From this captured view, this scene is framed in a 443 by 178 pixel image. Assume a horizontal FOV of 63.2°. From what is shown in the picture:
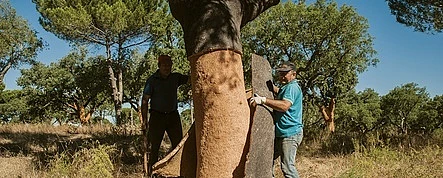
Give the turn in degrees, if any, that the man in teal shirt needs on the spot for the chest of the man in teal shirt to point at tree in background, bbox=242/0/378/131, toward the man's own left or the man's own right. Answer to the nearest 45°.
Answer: approximately 90° to the man's own right

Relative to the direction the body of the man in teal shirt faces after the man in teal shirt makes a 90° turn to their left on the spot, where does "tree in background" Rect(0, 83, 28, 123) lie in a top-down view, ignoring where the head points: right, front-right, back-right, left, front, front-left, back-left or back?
back-right

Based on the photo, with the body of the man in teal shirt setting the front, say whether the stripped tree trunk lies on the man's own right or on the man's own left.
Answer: on the man's own right

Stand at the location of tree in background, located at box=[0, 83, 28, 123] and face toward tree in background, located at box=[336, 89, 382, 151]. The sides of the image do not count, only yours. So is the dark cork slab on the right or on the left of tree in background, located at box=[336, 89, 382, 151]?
right

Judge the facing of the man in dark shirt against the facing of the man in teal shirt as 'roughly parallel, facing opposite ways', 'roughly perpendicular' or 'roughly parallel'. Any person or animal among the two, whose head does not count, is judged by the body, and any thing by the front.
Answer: roughly perpendicular

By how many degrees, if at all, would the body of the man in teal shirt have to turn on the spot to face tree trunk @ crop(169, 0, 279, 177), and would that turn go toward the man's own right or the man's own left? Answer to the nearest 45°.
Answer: approximately 45° to the man's own left

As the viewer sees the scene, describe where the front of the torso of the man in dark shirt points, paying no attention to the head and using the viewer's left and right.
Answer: facing the viewer

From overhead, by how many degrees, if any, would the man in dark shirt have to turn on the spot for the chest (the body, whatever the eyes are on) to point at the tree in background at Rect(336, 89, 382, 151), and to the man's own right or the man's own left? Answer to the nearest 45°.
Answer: approximately 135° to the man's own left

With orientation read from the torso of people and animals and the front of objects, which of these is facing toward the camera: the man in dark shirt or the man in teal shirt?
the man in dark shirt

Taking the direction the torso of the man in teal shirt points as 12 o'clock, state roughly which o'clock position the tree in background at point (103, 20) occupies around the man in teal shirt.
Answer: The tree in background is roughly at 2 o'clock from the man in teal shirt.

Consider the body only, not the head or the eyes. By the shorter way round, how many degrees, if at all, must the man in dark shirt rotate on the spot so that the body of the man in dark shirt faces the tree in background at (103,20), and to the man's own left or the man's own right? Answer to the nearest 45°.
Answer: approximately 180°

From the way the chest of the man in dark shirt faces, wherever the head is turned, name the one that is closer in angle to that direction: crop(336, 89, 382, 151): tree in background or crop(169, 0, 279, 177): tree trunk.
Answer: the tree trunk

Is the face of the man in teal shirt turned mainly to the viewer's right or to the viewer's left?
to the viewer's left

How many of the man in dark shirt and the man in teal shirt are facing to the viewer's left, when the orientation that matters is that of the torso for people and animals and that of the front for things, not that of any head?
1

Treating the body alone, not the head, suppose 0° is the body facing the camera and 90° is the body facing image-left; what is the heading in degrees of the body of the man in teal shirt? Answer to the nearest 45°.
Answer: approximately 90°
